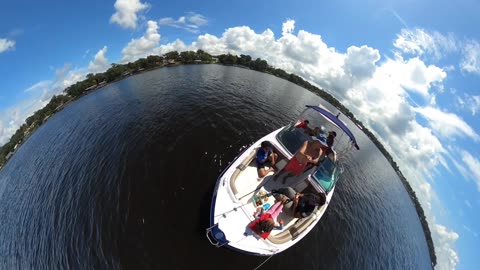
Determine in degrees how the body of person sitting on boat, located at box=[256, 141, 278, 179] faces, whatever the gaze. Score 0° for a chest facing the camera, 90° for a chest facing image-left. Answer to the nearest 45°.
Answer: approximately 315°

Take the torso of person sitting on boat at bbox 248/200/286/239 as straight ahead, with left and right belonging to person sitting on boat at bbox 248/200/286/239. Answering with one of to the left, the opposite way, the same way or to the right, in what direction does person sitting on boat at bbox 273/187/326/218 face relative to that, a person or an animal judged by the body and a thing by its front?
to the left

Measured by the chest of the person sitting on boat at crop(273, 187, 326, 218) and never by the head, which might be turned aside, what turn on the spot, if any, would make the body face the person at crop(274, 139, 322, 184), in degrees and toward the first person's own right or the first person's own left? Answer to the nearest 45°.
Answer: approximately 45° to the first person's own right
